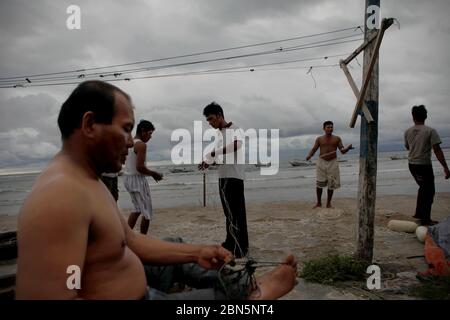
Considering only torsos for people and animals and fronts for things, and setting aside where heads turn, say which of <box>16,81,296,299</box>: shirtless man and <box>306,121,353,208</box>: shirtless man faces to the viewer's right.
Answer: <box>16,81,296,299</box>: shirtless man

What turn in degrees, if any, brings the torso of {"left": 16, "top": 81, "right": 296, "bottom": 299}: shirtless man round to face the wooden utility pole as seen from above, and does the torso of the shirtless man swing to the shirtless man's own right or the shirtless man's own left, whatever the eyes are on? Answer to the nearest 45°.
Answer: approximately 45° to the shirtless man's own left

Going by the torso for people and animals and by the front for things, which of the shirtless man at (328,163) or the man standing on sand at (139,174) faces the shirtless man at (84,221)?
the shirtless man at (328,163)

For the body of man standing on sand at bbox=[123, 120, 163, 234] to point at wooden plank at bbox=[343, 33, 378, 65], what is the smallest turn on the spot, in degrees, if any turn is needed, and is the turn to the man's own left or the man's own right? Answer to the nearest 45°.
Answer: approximately 45° to the man's own right

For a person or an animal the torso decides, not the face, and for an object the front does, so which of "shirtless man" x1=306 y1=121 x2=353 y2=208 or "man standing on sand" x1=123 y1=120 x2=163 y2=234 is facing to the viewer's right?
the man standing on sand

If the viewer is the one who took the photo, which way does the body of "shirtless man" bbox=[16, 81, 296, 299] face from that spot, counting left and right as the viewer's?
facing to the right of the viewer

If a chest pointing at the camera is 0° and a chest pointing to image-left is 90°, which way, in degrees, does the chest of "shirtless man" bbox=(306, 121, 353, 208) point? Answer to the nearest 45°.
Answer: approximately 0°

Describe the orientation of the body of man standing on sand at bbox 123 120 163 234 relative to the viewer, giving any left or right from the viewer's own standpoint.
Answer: facing to the right of the viewer
